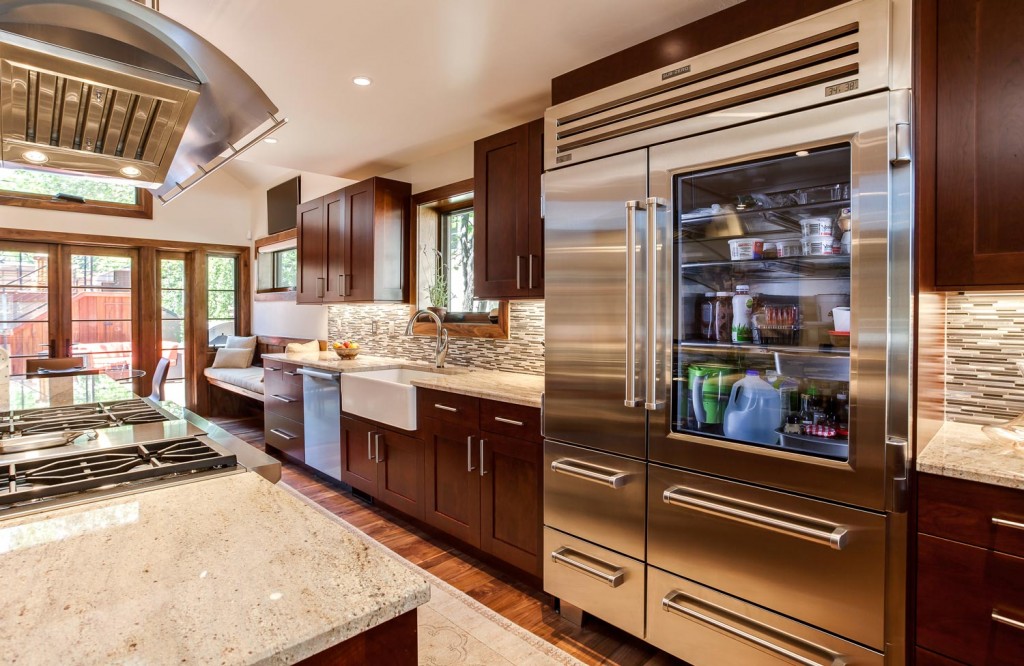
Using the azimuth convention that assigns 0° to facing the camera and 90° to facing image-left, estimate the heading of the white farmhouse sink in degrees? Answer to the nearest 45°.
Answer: approximately 45°

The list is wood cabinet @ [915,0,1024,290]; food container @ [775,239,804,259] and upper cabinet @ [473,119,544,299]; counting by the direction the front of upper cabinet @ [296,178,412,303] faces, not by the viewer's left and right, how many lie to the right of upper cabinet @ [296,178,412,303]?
0

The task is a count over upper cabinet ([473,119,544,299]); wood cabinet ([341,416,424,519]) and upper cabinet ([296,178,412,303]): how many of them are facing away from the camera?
0

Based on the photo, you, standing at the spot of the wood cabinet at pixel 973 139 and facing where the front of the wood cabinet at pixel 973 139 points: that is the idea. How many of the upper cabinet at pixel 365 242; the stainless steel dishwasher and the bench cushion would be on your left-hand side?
0

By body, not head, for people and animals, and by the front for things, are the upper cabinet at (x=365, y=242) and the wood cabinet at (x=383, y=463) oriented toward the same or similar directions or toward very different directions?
same or similar directions

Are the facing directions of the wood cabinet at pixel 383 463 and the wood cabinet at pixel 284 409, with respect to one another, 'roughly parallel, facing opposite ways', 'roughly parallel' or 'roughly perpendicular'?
roughly parallel

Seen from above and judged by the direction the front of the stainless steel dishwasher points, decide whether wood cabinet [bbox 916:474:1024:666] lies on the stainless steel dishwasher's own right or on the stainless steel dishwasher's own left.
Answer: on the stainless steel dishwasher's own left

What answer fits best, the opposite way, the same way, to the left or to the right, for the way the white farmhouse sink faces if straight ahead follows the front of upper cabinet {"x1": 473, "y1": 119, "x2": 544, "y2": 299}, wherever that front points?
the same way

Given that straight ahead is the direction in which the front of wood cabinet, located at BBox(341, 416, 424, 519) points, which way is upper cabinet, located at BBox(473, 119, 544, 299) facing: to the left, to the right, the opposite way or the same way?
the same way

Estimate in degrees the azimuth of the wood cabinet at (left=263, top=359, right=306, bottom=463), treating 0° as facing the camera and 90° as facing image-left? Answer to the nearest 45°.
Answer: approximately 45°

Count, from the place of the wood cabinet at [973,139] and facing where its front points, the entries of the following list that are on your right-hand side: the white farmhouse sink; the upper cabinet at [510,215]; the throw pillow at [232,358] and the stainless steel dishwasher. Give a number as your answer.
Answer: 4

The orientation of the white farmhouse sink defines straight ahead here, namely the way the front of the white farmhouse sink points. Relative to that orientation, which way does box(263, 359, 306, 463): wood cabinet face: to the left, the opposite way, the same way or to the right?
the same way

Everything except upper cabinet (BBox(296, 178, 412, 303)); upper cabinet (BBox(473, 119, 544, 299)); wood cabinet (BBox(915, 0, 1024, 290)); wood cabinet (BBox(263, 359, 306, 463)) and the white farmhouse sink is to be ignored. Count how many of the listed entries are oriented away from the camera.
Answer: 0

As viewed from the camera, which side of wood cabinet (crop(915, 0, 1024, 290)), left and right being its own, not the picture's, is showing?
front

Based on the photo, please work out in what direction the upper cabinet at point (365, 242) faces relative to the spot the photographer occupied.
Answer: facing the viewer and to the left of the viewer

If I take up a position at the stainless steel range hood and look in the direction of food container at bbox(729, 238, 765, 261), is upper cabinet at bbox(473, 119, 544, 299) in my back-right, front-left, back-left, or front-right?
front-left

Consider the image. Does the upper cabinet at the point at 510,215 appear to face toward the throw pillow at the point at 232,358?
no

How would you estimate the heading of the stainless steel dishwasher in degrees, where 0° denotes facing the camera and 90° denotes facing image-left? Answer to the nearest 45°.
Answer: approximately 45°

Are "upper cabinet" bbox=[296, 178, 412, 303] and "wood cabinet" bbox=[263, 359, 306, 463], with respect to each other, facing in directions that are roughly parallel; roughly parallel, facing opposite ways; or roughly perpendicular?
roughly parallel
